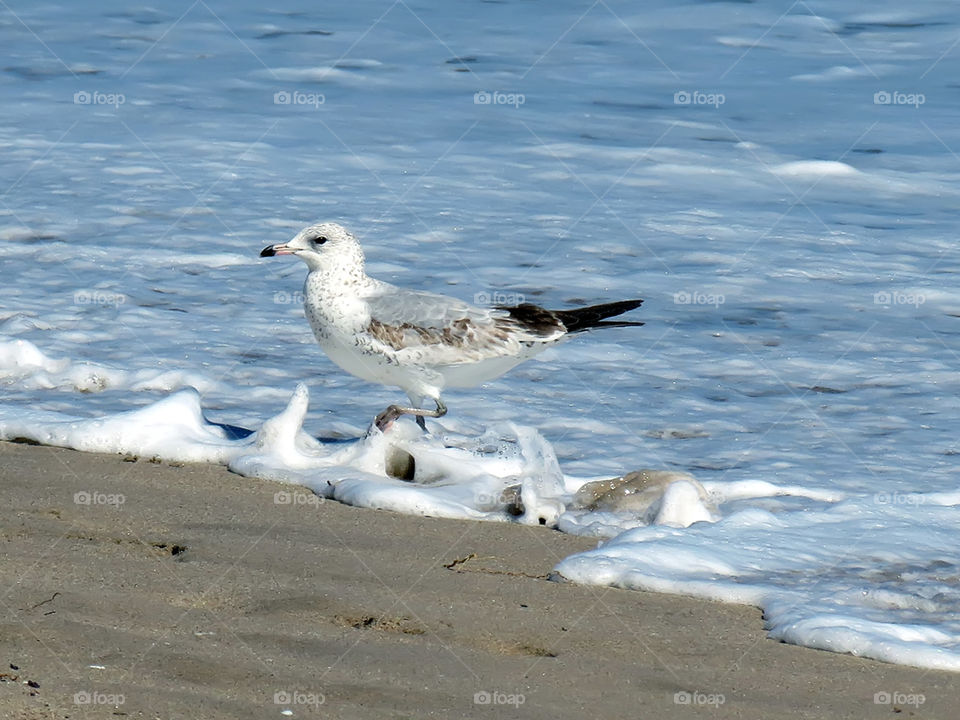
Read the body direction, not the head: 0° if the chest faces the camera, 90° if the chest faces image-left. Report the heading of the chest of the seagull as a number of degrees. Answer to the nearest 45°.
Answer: approximately 90°
